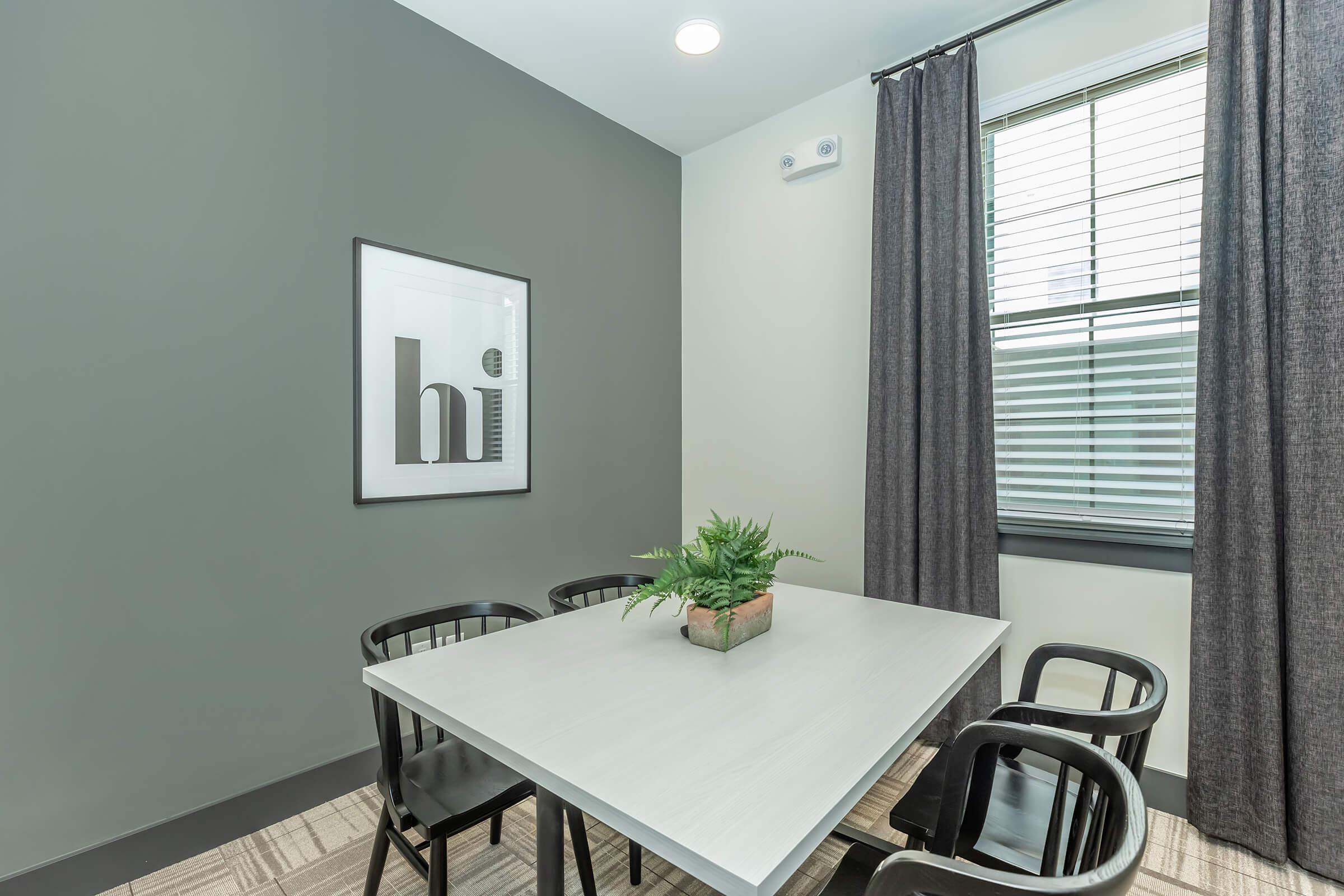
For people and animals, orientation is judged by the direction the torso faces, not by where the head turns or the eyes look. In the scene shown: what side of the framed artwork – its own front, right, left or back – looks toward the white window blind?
front

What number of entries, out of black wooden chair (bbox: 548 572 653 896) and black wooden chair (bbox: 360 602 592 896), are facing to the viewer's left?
0

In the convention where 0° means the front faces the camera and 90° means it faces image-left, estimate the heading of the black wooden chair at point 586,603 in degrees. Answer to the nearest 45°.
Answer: approximately 315°

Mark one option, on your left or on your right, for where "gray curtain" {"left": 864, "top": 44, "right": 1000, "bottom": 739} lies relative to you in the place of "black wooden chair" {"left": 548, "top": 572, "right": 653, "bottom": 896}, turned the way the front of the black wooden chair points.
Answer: on your left

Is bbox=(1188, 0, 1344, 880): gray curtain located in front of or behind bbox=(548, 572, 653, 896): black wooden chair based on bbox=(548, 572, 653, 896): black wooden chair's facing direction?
in front
